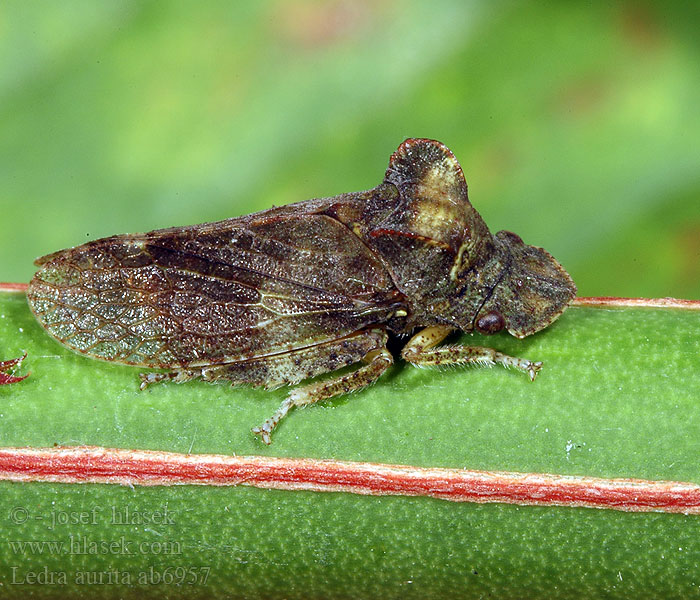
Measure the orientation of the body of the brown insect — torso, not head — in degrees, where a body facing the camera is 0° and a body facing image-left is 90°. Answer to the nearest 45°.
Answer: approximately 270°
